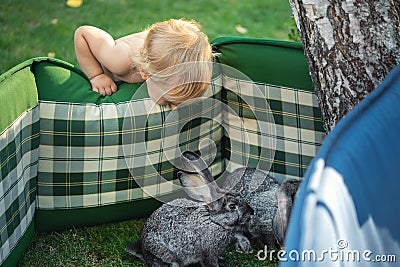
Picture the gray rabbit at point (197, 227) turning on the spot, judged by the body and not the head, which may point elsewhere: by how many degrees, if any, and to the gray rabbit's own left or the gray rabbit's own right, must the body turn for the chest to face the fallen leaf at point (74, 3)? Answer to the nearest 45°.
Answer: approximately 90° to the gray rabbit's own left

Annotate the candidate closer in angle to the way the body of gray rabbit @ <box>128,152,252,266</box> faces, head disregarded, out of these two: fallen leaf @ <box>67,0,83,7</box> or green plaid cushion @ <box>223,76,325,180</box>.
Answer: the green plaid cushion

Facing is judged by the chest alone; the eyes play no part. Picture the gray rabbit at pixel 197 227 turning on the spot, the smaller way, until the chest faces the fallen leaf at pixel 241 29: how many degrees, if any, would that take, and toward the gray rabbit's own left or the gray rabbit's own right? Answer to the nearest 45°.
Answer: approximately 90° to the gray rabbit's own left

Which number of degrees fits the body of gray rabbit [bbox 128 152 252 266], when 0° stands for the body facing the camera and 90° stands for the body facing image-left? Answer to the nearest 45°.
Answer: approximately 270°

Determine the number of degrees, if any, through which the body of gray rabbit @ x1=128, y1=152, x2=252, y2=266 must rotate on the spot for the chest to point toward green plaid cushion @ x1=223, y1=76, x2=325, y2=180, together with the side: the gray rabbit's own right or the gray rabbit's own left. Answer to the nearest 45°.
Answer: approximately 45° to the gray rabbit's own left

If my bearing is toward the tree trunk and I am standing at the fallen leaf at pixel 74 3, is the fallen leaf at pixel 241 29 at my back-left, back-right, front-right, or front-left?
front-left
